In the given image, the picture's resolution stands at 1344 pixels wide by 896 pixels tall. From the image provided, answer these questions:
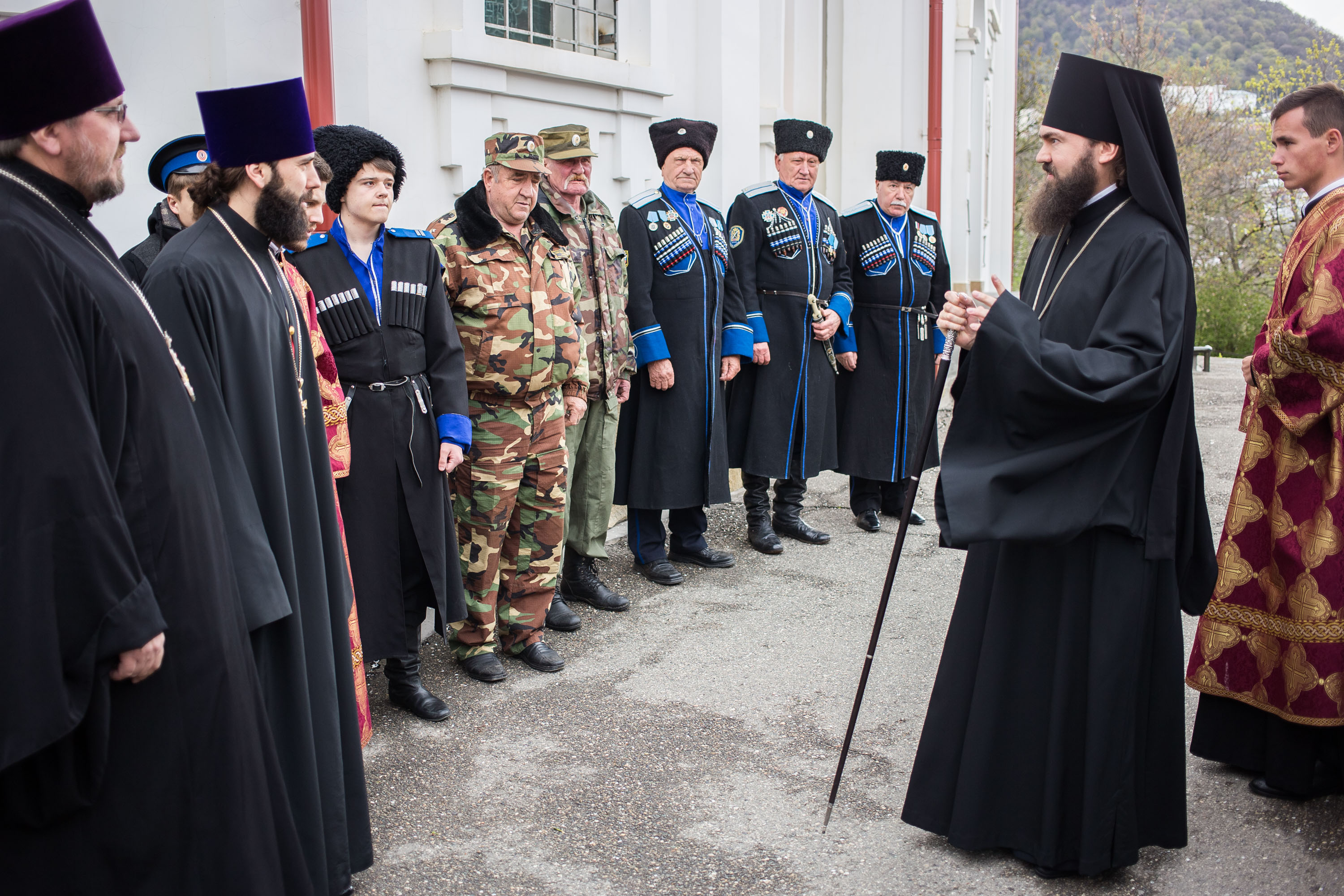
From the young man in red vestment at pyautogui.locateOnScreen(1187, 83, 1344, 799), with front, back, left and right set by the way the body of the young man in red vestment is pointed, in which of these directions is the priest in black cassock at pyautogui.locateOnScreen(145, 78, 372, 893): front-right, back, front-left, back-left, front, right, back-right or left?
front-left

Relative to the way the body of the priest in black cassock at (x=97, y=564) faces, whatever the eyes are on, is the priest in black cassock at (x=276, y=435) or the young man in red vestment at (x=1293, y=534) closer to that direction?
the young man in red vestment

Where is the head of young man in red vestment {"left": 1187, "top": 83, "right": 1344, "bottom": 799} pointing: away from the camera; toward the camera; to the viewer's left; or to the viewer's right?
to the viewer's left

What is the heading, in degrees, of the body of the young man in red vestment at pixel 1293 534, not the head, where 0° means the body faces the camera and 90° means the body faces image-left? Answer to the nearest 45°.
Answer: approximately 90°

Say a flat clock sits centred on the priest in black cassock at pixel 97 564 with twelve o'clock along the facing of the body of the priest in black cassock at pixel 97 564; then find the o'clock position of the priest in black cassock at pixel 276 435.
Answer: the priest in black cassock at pixel 276 435 is roughly at 10 o'clock from the priest in black cassock at pixel 97 564.

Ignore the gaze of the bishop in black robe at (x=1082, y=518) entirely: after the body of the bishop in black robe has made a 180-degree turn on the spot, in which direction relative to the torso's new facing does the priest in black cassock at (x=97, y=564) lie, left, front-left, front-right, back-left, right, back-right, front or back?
back-right

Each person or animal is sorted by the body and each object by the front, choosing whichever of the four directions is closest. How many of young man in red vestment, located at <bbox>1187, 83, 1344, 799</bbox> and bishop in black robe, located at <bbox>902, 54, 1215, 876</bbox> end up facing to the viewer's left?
2

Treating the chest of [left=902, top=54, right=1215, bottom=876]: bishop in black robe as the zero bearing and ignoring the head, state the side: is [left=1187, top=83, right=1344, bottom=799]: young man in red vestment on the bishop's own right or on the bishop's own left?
on the bishop's own right

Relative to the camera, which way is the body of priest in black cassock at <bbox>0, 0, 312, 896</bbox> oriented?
to the viewer's right

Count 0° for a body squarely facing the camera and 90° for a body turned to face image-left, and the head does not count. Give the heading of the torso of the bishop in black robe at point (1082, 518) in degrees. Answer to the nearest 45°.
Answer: approximately 90°

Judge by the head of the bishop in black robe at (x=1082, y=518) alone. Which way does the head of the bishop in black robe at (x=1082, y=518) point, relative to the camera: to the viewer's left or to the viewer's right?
to the viewer's left

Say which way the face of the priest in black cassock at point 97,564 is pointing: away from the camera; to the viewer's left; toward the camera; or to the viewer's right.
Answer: to the viewer's right
